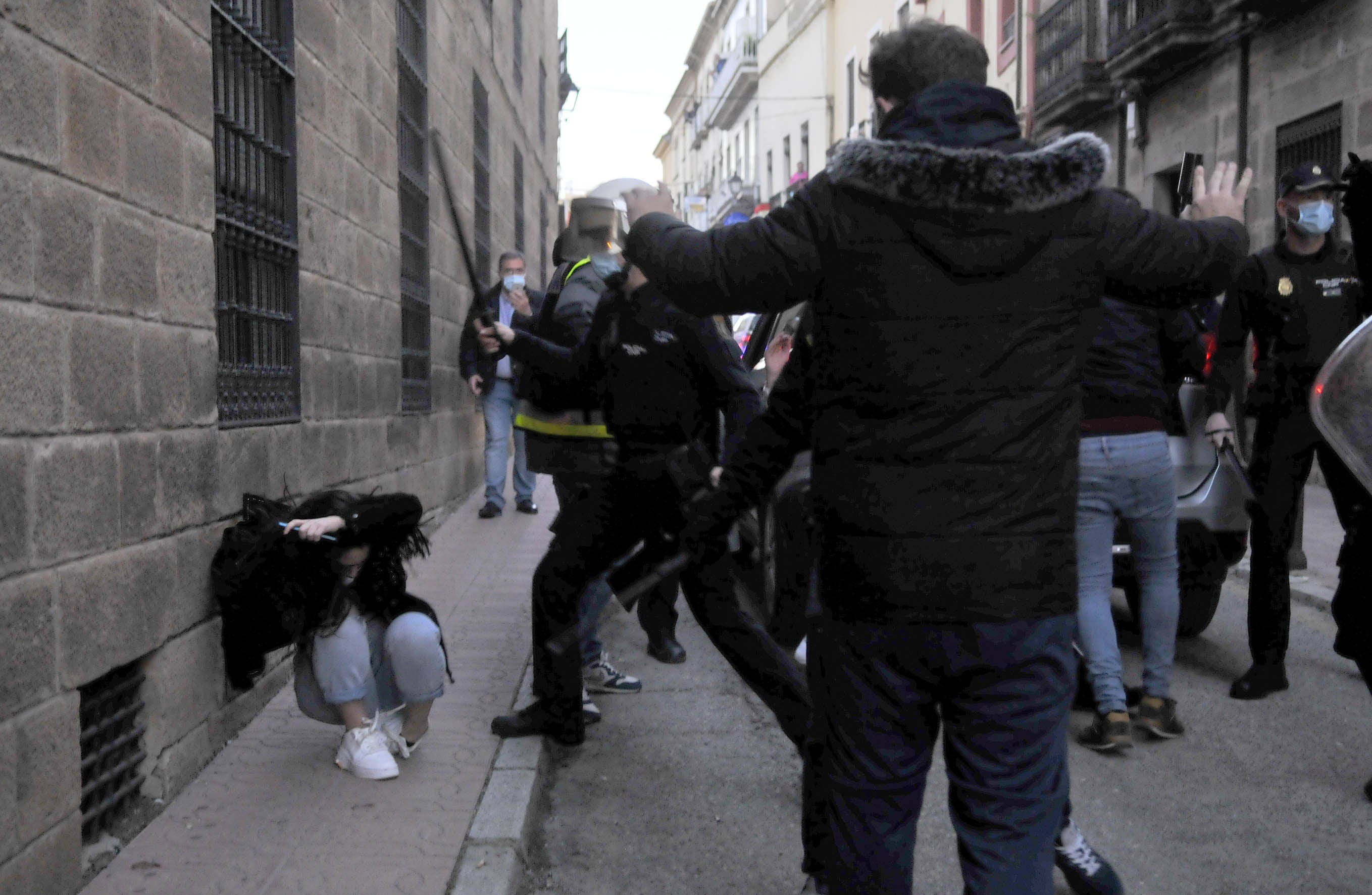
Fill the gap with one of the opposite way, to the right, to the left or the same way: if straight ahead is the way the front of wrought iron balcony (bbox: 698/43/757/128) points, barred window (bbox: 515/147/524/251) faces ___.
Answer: the opposite way

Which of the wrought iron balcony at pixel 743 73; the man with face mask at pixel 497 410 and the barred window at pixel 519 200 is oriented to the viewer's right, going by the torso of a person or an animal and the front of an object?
the barred window

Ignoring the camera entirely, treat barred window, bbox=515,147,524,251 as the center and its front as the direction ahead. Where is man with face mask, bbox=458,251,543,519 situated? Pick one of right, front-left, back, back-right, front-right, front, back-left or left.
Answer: right

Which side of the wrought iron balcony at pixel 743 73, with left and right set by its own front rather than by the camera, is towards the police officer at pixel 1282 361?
left

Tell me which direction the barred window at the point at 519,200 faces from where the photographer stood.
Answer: facing to the right of the viewer

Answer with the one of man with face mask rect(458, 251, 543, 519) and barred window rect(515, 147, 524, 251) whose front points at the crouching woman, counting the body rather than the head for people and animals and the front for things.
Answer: the man with face mask

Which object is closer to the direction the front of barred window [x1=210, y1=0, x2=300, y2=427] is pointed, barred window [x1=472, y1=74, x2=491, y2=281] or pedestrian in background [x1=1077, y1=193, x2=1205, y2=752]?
the pedestrian in background

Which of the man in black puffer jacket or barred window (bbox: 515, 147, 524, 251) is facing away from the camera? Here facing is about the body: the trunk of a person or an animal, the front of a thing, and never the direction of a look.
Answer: the man in black puffer jacket

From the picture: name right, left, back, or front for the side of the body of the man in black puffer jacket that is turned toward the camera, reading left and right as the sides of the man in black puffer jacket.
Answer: back

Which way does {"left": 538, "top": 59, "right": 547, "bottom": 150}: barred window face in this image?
to the viewer's right

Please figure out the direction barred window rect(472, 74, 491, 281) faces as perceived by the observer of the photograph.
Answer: facing to the right of the viewer
